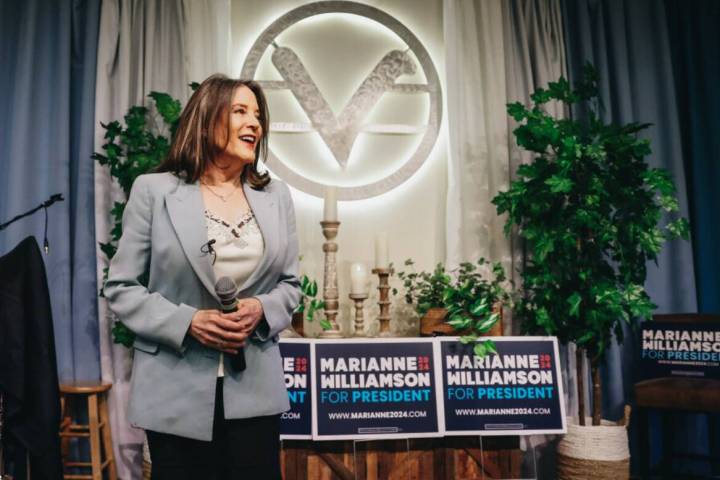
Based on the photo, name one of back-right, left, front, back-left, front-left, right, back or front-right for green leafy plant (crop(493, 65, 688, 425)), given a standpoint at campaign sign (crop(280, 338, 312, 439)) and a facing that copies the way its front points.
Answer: left

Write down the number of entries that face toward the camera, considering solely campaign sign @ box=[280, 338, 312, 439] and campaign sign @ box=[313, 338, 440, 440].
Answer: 2

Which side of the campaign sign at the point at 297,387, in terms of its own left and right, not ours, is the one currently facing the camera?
front

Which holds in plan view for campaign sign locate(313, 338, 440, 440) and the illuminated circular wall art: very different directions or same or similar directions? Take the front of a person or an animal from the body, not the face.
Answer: same or similar directions

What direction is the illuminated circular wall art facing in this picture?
toward the camera

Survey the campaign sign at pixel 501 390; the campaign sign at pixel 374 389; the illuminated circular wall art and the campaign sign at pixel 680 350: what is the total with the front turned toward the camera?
4

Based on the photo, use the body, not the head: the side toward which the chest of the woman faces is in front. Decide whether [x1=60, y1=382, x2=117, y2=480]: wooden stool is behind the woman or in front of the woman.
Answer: behind

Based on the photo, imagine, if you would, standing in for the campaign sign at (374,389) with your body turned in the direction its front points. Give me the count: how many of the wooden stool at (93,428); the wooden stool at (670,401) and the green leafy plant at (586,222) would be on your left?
2

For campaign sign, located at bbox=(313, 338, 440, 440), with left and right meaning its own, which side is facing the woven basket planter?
left

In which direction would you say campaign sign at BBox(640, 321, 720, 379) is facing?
toward the camera
